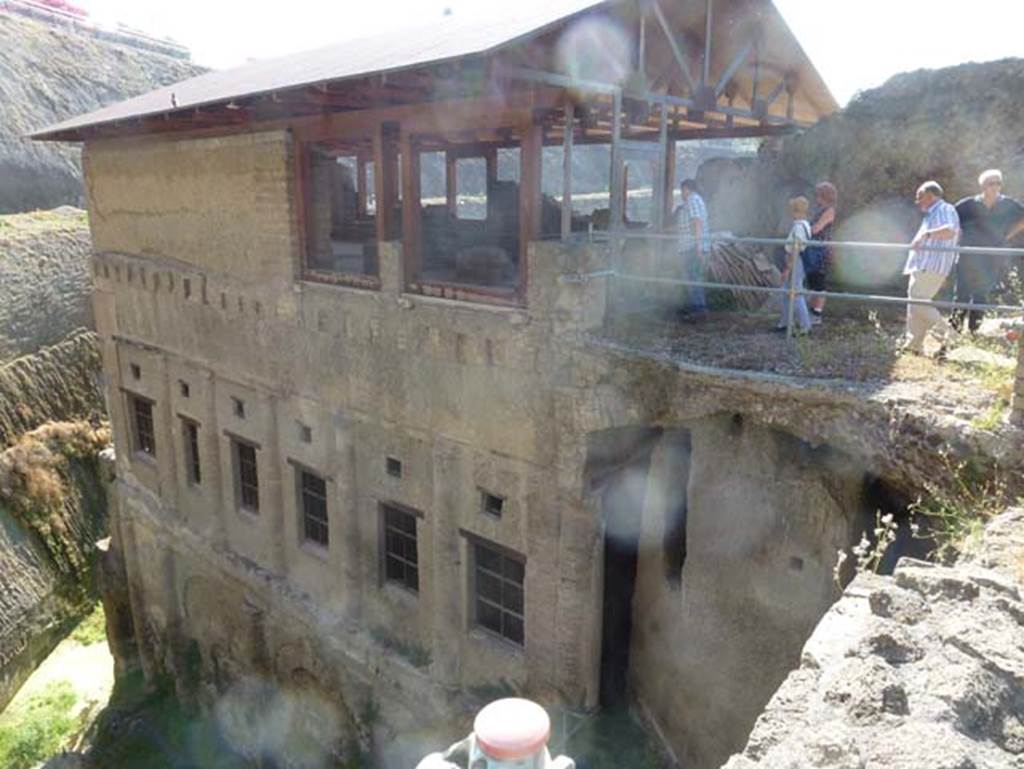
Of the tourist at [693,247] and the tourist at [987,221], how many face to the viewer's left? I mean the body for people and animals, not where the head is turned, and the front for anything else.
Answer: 1

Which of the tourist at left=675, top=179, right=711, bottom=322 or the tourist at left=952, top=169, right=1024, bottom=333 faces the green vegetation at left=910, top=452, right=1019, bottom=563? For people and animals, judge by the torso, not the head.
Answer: the tourist at left=952, top=169, right=1024, bottom=333

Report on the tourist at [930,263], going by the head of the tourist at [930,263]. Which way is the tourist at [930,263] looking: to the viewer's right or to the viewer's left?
to the viewer's left
